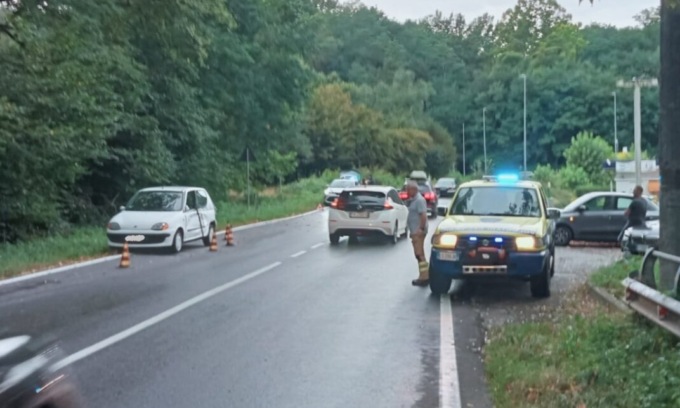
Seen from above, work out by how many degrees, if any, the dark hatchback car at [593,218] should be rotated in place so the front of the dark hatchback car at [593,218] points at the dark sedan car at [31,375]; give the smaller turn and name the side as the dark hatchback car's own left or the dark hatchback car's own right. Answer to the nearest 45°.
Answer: approximately 90° to the dark hatchback car's own left

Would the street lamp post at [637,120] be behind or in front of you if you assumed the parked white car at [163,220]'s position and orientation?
behind

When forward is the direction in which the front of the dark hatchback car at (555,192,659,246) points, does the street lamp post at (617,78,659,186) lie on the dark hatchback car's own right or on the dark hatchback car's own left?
on the dark hatchback car's own right

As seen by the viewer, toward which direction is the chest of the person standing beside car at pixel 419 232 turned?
to the viewer's left

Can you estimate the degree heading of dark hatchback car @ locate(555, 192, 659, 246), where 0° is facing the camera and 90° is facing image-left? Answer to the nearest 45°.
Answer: approximately 90°

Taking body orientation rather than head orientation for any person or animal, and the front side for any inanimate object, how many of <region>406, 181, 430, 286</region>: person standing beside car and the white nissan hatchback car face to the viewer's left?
1

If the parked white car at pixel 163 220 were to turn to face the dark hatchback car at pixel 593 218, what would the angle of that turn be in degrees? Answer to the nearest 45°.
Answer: approximately 135° to its left

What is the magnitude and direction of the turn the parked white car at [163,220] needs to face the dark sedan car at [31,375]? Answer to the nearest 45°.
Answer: approximately 45° to its left

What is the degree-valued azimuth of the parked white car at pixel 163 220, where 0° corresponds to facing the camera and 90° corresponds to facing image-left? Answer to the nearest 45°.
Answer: approximately 45°

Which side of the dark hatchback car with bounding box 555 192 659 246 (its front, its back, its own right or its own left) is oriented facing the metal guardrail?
left
